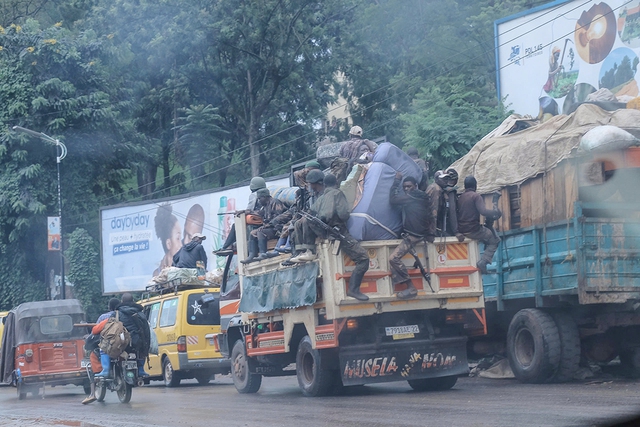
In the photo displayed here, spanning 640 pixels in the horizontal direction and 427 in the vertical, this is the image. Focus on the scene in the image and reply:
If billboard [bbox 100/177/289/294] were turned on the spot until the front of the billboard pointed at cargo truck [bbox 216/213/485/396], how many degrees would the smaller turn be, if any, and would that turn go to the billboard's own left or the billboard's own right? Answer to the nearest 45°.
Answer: approximately 45° to the billboard's own left

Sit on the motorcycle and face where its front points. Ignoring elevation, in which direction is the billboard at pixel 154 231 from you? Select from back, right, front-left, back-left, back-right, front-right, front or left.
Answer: front-right

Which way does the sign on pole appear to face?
toward the camera

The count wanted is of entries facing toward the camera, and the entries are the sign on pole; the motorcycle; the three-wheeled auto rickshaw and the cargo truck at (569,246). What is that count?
1

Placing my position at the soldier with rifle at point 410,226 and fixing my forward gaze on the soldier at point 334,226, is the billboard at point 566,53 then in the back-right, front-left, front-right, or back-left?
back-right

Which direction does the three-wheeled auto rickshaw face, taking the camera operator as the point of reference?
facing away from the viewer

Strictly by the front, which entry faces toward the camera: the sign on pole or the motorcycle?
the sign on pole

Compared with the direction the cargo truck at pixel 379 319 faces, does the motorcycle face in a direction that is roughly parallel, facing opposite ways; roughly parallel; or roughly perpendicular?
roughly parallel

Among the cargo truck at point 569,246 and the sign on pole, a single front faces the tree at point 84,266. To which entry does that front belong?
the cargo truck

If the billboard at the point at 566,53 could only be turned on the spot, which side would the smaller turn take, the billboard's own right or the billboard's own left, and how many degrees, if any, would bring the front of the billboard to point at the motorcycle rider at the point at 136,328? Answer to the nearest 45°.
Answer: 0° — it already faces them

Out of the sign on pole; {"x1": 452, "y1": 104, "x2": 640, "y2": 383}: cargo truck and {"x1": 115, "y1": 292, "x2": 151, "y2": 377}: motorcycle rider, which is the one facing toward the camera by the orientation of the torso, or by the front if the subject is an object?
the sign on pole

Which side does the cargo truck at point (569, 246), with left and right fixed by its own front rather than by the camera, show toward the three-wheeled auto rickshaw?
left

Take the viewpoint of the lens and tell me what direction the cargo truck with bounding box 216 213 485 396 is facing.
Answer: facing away from the viewer and to the left of the viewer

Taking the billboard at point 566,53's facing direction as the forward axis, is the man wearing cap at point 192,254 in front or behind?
in front
